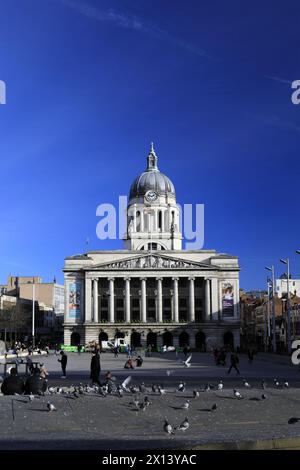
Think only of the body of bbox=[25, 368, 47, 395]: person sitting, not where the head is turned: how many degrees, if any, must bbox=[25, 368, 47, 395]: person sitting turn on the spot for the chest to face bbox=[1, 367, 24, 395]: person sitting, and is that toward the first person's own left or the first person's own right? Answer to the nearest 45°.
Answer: approximately 45° to the first person's own left

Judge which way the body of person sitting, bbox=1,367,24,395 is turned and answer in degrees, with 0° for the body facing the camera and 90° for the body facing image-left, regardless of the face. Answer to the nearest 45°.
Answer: approximately 180°

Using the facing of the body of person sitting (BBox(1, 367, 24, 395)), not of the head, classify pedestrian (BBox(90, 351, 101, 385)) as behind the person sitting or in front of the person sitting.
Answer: in front

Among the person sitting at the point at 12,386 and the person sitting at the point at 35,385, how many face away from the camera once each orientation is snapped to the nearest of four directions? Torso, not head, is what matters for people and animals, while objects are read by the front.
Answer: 2

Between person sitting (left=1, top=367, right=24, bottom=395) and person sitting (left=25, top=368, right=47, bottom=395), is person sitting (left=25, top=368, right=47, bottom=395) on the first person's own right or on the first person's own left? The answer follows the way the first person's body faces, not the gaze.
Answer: on the first person's own right

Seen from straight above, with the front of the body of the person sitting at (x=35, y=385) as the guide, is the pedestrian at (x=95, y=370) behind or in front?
in front

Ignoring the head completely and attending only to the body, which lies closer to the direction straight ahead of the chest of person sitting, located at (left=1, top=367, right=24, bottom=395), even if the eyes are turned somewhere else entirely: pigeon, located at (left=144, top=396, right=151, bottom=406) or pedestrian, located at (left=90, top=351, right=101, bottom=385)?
the pedestrian

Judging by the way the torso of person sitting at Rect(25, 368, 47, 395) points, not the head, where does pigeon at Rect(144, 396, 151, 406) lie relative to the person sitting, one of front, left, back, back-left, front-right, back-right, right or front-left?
back-right

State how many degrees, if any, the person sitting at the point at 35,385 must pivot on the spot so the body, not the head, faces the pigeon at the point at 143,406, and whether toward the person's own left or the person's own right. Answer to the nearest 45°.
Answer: approximately 135° to the person's own right

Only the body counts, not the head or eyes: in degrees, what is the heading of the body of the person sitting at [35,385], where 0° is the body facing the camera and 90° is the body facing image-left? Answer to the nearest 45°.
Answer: approximately 180°

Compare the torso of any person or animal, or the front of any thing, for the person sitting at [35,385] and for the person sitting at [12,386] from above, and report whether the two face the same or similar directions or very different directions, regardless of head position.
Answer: same or similar directions

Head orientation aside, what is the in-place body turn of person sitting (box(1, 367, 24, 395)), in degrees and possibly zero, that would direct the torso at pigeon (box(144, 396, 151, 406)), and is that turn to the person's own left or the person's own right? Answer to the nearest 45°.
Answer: approximately 135° to the person's own right

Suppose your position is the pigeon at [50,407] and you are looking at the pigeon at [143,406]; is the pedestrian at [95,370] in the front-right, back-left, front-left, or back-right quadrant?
front-left
